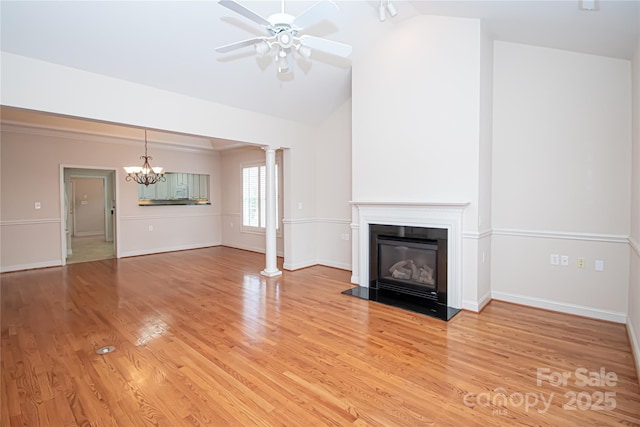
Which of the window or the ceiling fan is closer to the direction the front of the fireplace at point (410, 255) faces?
the ceiling fan

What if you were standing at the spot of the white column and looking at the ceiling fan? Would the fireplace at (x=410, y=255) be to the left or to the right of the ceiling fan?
left

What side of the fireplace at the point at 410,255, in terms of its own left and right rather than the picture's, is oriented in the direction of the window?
right

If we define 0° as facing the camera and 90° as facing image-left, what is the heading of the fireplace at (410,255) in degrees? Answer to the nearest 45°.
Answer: approximately 45°

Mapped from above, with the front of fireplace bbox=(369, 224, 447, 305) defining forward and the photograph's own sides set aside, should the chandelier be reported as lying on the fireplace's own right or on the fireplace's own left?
on the fireplace's own right

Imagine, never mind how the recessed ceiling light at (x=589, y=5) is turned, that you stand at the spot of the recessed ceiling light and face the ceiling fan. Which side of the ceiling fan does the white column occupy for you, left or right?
right

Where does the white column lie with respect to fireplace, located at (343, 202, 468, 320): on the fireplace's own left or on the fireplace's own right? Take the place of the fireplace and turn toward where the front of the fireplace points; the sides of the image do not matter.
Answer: on the fireplace's own right

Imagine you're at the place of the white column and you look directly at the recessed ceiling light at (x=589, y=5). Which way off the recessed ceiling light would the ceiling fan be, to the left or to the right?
right
